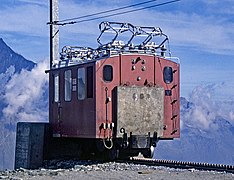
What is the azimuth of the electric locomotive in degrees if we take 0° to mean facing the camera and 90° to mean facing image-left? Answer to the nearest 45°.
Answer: approximately 315°
